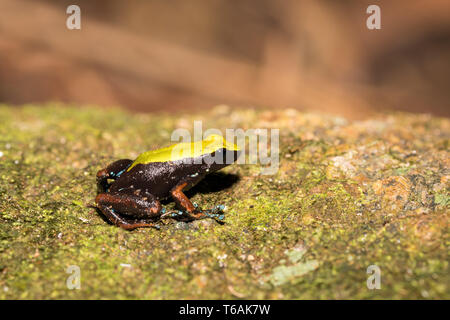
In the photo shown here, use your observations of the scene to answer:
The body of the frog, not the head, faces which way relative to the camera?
to the viewer's right
